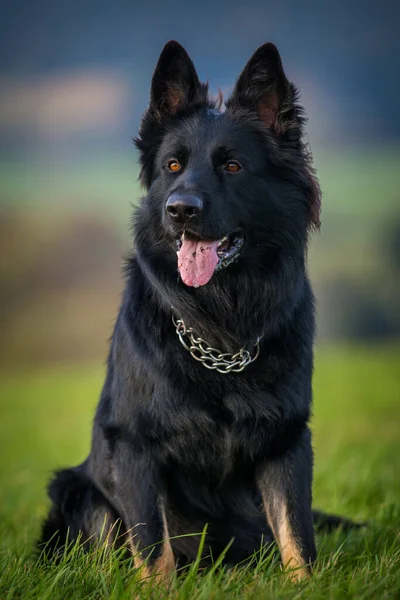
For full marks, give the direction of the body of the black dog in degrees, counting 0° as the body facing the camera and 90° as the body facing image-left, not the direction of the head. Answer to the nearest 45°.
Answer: approximately 0°
